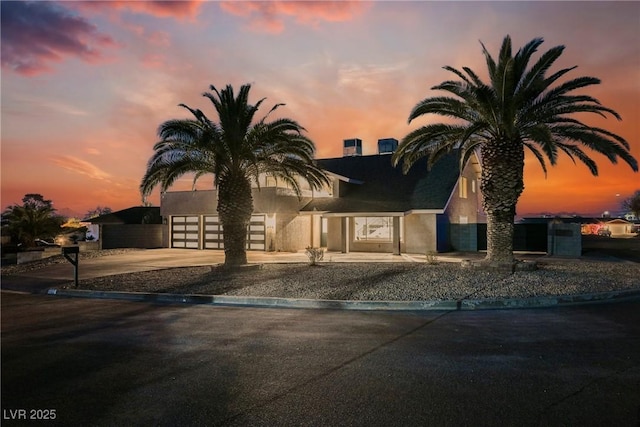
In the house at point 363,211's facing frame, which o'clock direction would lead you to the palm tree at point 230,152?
The palm tree is roughly at 1 o'clock from the house.

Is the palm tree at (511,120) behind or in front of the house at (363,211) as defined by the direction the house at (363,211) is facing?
in front

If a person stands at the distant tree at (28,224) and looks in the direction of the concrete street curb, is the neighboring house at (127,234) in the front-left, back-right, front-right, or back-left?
front-left

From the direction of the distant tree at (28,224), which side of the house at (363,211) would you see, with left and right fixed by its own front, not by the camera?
right

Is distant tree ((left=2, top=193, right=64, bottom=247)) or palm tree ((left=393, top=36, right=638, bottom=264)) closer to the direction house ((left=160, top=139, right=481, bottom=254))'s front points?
the palm tree

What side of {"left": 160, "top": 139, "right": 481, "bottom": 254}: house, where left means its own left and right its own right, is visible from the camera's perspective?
front

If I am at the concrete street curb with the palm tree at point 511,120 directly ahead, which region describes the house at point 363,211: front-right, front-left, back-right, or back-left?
front-left

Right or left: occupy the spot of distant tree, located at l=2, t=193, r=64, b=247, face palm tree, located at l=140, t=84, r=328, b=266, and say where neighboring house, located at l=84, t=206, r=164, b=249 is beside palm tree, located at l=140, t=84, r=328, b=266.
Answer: left

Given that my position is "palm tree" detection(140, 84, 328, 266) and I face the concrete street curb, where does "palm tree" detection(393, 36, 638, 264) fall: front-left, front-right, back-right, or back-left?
front-left

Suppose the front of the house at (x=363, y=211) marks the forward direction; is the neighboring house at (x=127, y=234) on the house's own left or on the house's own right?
on the house's own right

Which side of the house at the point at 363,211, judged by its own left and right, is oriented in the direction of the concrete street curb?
front

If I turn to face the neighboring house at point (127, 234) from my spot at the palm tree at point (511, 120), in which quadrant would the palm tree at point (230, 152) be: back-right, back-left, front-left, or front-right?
front-left
